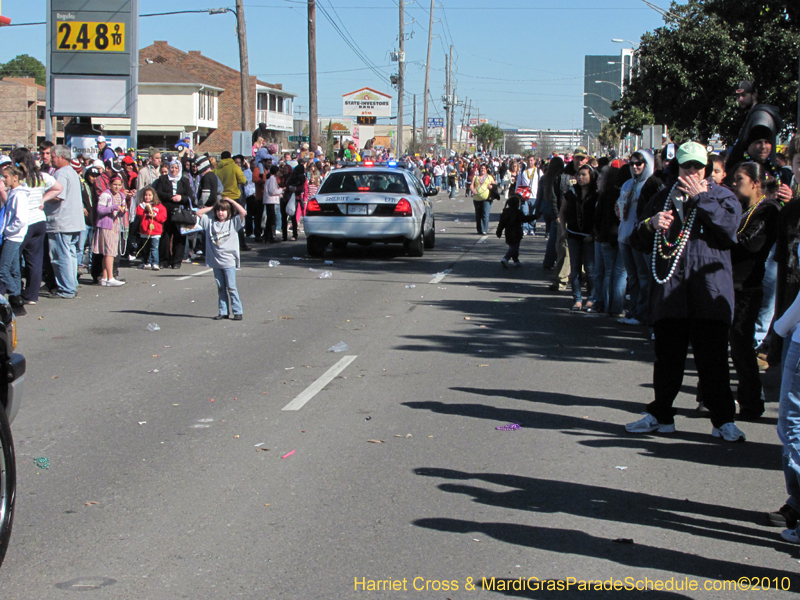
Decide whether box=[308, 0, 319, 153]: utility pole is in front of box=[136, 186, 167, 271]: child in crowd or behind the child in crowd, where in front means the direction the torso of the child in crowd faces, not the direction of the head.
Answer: behind

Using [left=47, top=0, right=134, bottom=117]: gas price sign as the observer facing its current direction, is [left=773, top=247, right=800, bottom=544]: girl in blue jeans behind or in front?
in front

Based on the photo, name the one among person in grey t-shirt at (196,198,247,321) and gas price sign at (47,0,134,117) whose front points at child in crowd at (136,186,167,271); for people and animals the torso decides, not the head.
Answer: the gas price sign

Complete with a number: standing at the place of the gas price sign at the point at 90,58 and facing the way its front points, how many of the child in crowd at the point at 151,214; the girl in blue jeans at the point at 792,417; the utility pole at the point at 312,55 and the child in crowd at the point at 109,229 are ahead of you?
3

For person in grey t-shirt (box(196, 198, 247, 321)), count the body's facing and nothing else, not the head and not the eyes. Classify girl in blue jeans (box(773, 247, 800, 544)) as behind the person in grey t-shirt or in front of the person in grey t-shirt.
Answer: in front

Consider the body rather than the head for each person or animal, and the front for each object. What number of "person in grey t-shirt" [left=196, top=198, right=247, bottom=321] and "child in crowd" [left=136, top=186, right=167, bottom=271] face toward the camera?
2

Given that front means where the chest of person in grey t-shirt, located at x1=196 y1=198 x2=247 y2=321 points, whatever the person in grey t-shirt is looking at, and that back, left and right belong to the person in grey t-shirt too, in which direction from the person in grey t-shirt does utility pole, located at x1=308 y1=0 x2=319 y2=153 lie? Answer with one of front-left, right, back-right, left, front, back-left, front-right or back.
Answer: back
